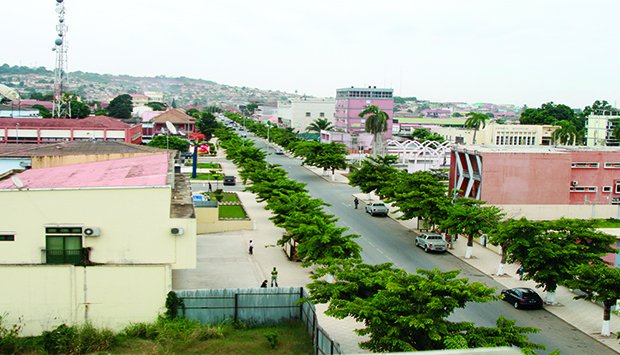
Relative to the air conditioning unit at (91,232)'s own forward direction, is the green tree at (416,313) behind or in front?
in front

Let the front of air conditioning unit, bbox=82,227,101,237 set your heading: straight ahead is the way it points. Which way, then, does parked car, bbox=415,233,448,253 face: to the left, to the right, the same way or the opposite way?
the opposite way

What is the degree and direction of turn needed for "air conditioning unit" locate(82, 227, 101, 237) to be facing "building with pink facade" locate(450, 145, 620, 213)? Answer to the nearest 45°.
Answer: approximately 135° to its left

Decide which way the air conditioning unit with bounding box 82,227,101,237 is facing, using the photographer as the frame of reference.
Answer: facing the viewer

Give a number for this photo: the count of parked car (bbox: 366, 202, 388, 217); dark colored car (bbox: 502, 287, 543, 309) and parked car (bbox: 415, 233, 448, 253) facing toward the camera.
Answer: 0

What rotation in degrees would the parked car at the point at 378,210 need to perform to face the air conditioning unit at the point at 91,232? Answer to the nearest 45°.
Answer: approximately 135° to its left

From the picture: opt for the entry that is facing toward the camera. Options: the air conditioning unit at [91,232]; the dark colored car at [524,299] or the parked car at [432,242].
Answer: the air conditioning unit

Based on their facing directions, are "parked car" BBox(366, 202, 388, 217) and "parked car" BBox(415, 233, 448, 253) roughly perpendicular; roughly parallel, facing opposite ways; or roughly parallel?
roughly parallel

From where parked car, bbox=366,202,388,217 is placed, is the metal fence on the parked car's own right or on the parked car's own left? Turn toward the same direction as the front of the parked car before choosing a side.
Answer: on the parked car's own left

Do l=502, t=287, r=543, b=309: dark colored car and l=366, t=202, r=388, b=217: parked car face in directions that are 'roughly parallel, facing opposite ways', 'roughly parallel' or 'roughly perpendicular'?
roughly parallel

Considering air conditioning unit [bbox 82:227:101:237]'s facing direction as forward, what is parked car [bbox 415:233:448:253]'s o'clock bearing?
The parked car is roughly at 8 o'clock from the air conditioning unit.

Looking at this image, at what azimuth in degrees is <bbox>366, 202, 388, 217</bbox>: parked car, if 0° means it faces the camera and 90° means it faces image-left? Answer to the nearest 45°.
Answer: approximately 135°

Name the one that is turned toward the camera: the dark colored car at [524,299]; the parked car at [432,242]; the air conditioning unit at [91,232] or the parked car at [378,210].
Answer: the air conditioning unit

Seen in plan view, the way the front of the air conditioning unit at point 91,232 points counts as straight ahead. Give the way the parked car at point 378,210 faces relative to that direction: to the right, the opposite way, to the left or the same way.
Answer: the opposite way

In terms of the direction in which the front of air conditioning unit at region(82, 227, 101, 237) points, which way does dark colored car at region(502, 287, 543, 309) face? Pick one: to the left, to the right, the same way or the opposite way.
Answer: the opposite way

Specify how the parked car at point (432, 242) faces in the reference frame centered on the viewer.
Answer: facing away from the viewer and to the left of the viewer

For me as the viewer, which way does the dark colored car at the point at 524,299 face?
facing away from the viewer and to the left of the viewer
